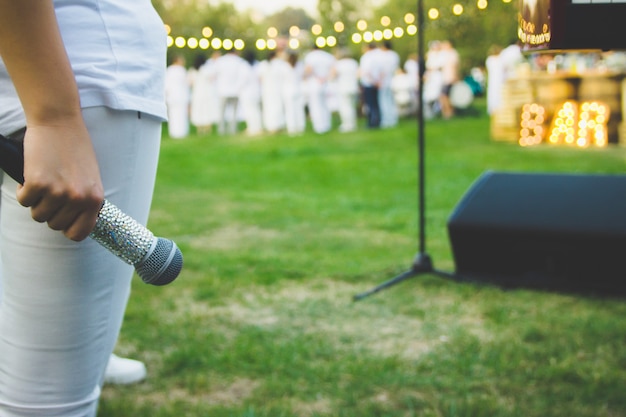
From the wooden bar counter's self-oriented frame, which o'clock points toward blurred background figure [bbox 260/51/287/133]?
The blurred background figure is roughly at 4 o'clock from the wooden bar counter.

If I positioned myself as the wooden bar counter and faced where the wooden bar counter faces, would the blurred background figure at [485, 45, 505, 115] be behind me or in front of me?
behind

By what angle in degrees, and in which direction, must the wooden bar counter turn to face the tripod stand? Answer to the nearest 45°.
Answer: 0° — it already faces it

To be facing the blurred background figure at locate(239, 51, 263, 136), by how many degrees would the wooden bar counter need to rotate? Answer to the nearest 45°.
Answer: approximately 135° to its right

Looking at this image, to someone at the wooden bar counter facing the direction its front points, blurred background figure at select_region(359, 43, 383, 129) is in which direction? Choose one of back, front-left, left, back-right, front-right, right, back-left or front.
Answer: back-right

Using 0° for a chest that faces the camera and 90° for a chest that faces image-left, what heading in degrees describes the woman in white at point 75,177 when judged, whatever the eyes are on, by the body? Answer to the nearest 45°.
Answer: approximately 270°

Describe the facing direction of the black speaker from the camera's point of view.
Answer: facing the viewer

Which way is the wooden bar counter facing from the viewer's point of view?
toward the camera
